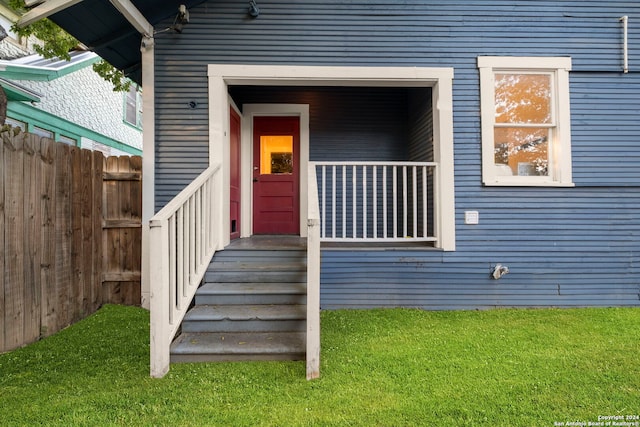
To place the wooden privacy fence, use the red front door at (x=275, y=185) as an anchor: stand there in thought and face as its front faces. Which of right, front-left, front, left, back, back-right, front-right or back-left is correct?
front-right

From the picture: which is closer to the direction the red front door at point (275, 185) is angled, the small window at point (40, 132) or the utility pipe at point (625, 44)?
the utility pipe

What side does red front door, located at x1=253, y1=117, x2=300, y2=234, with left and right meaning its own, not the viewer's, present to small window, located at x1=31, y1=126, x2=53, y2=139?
right

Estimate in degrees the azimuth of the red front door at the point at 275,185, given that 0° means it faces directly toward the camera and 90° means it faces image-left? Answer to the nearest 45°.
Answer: approximately 0°

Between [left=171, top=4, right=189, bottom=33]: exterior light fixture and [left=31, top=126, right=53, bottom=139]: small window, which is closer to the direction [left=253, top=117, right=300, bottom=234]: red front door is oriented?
the exterior light fixture

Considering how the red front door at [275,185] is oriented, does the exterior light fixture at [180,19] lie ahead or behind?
ahead

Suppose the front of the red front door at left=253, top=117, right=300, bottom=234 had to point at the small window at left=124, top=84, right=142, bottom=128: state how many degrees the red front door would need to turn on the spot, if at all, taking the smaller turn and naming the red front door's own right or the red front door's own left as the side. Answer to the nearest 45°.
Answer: approximately 135° to the red front door's own right

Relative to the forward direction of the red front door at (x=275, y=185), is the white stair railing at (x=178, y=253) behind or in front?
in front

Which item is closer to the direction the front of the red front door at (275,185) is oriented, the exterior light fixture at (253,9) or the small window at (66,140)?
the exterior light fixture

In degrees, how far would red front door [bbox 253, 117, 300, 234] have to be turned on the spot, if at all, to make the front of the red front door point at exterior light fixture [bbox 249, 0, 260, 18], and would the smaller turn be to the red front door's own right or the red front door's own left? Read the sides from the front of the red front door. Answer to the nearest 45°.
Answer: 0° — it already faces it

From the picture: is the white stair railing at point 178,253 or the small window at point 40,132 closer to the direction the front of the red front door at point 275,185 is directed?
the white stair railing
